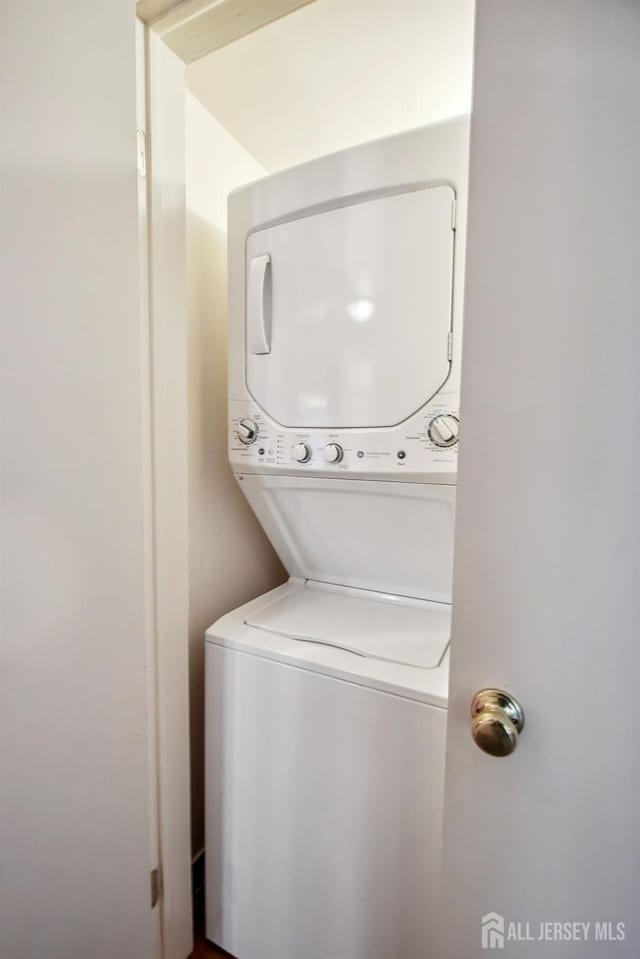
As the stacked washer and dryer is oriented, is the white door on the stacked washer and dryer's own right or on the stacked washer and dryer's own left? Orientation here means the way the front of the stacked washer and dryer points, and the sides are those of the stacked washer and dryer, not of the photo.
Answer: on the stacked washer and dryer's own left

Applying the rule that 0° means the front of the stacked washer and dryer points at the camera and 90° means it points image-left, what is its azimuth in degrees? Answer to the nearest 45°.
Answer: approximately 45°
